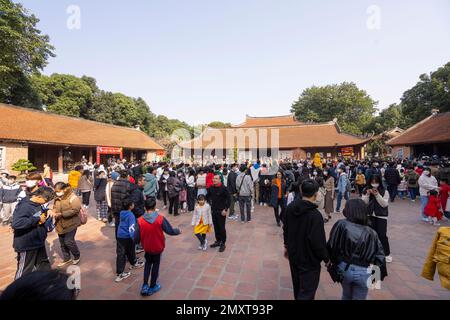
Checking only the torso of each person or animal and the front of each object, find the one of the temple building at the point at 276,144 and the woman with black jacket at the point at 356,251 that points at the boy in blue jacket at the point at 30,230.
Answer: the temple building

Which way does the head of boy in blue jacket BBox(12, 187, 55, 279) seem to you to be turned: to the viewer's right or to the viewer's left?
to the viewer's right

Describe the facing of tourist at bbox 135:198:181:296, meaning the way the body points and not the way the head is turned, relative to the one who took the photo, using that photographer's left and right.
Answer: facing away from the viewer

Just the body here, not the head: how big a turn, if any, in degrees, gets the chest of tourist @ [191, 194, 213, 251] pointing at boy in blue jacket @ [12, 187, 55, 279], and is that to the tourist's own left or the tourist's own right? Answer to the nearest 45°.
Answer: approximately 45° to the tourist's own right

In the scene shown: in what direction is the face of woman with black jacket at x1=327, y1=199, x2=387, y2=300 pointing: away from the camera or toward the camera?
away from the camera
